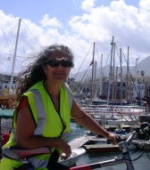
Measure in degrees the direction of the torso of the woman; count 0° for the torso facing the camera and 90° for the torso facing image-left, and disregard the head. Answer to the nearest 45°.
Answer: approximately 315°
